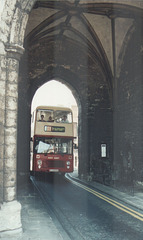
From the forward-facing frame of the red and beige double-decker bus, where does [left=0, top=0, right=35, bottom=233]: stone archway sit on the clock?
The stone archway is roughly at 12 o'clock from the red and beige double-decker bus.

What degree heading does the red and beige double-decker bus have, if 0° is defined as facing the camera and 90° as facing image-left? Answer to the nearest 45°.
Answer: approximately 0°
